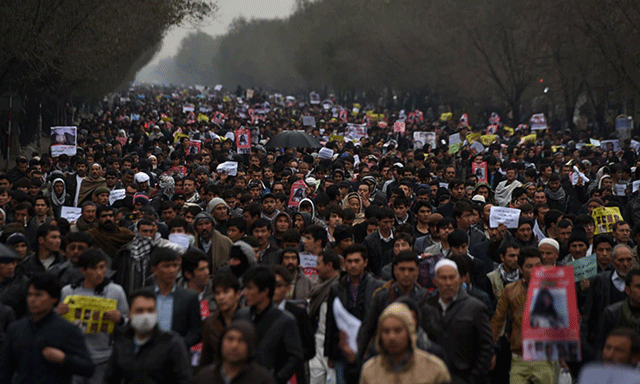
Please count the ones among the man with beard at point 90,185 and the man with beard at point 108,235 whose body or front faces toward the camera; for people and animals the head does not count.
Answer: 2

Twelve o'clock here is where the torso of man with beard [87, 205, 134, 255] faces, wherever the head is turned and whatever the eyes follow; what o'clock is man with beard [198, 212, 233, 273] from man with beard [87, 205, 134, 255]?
man with beard [198, 212, 233, 273] is roughly at 10 o'clock from man with beard [87, 205, 134, 255].

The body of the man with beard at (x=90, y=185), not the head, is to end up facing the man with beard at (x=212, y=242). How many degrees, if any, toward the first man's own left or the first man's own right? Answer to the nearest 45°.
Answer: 0° — they already face them

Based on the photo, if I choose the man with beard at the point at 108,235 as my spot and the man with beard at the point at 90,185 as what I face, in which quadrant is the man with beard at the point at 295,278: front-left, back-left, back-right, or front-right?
back-right

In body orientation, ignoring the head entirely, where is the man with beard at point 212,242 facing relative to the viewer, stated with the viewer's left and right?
facing the viewer and to the left of the viewer

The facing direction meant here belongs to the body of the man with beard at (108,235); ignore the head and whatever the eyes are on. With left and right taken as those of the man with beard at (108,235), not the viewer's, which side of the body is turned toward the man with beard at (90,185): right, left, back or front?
back

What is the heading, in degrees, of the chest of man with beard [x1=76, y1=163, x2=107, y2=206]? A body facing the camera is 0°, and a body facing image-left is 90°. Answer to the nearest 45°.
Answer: approximately 0°

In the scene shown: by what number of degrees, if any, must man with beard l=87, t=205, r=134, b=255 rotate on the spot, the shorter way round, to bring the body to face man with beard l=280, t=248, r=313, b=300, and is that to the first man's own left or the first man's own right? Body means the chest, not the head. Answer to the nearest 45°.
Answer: approximately 45° to the first man's own left

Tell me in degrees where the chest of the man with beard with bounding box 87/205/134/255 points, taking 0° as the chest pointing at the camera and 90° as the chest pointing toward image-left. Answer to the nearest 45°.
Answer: approximately 0°
